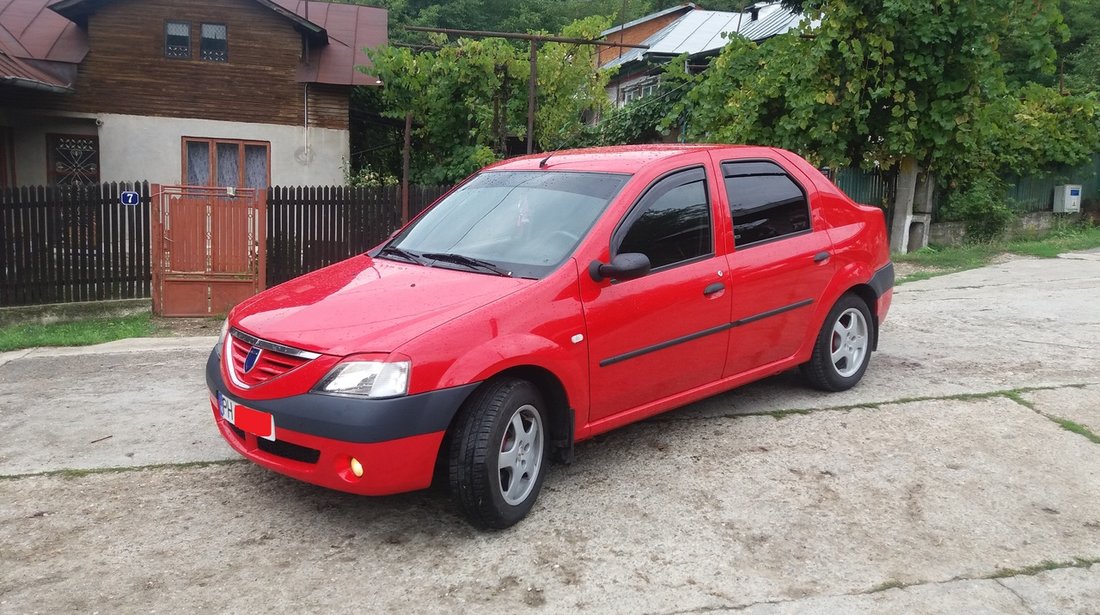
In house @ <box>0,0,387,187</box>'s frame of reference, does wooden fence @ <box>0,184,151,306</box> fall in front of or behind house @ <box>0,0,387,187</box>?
in front

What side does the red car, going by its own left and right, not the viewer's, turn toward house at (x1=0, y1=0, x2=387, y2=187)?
right

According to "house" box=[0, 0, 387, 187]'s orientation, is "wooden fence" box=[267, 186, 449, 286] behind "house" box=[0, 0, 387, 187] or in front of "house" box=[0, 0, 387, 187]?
in front

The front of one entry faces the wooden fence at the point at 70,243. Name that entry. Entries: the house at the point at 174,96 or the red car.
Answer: the house

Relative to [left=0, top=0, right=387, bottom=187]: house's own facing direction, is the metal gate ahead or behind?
ahead

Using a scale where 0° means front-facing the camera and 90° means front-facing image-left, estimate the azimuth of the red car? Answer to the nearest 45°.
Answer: approximately 45°

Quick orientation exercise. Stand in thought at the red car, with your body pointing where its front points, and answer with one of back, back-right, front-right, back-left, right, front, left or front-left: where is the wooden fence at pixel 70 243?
right

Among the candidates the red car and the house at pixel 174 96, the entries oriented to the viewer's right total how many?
0

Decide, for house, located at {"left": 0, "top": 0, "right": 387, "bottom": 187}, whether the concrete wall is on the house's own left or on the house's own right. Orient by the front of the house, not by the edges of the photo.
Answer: on the house's own left

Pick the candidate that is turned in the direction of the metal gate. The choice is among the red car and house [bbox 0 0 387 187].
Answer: the house
